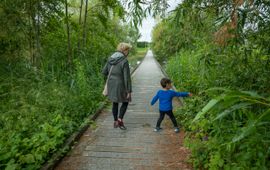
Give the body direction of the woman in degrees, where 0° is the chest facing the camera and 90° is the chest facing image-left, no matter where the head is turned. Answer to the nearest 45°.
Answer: approximately 225°
